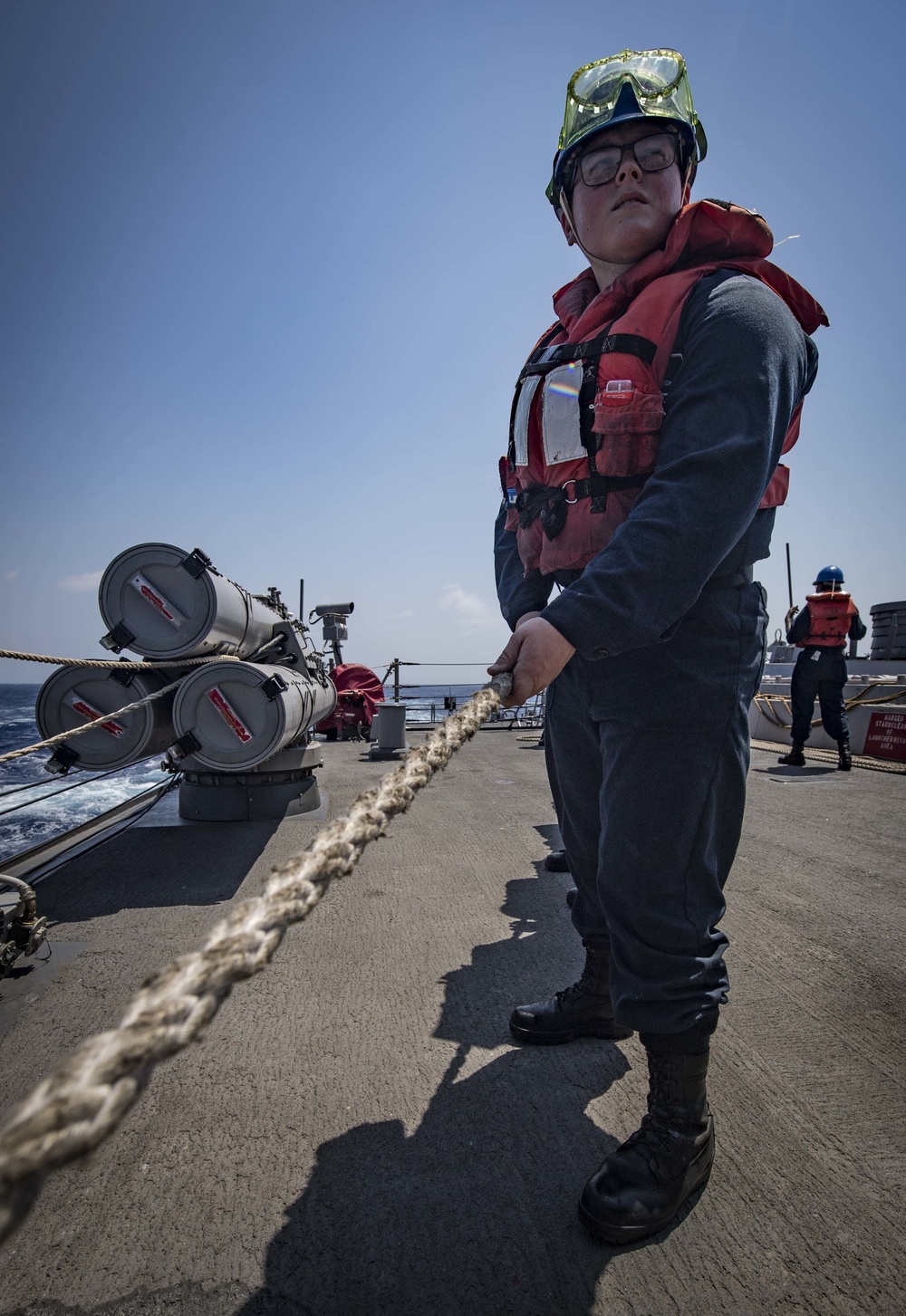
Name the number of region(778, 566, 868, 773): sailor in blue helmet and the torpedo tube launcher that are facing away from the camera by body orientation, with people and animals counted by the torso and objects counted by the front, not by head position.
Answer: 1

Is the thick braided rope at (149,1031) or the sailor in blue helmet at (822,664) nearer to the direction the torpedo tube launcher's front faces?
the thick braided rope

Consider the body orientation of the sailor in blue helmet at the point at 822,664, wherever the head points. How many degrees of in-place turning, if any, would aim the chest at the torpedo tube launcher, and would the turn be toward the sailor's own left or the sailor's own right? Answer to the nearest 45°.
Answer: approximately 135° to the sailor's own left

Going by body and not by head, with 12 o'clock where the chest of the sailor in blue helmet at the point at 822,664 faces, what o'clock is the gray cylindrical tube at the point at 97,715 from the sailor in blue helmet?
The gray cylindrical tube is roughly at 7 o'clock from the sailor in blue helmet.

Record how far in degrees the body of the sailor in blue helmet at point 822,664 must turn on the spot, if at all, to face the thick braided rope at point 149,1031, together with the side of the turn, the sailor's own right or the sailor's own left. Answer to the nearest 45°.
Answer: approximately 180°

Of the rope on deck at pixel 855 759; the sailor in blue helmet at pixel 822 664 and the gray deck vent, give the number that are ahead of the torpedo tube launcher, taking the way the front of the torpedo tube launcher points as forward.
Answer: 0

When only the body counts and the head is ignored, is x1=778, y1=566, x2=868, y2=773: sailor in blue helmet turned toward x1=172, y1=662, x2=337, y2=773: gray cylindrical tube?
no

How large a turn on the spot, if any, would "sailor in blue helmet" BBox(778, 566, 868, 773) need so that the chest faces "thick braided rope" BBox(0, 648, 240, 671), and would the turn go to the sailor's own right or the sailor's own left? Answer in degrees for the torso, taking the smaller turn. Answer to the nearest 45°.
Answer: approximately 135° to the sailor's own left

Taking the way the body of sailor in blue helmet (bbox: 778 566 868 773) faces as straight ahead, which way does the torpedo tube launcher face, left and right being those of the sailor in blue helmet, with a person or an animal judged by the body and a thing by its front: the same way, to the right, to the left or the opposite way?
the opposite way

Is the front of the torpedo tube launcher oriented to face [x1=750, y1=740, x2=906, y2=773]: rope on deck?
no

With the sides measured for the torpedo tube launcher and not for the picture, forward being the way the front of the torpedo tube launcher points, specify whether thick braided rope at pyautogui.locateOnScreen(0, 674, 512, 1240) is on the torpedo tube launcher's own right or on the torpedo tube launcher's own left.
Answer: on the torpedo tube launcher's own left

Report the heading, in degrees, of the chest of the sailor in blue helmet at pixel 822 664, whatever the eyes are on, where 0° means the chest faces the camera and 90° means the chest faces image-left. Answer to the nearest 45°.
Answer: approximately 180°

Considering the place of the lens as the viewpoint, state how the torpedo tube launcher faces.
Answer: facing the viewer and to the left of the viewer

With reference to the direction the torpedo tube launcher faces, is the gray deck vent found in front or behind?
behind

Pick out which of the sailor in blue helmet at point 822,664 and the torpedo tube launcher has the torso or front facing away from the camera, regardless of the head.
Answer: the sailor in blue helmet
